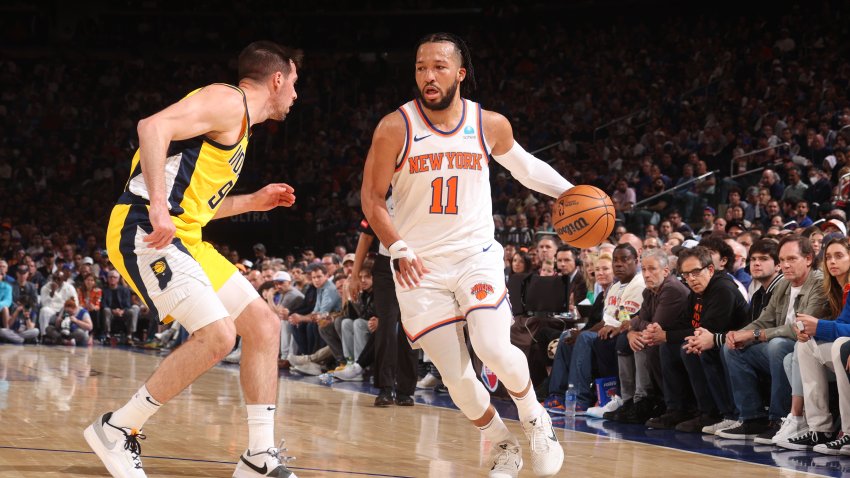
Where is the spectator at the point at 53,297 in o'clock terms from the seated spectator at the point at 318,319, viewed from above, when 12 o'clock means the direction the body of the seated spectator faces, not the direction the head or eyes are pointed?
The spectator is roughly at 3 o'clock from the seated spectator.

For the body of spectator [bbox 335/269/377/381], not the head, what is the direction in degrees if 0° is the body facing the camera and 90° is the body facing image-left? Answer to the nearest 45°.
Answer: approximately 45°

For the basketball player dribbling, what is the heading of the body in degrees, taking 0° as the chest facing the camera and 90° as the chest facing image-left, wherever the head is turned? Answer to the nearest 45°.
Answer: approximately 0°

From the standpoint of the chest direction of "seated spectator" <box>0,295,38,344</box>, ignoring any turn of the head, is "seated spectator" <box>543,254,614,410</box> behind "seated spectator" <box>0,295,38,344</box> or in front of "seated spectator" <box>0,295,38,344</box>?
in front

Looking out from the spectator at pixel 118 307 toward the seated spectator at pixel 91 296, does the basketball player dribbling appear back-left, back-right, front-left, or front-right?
back-left

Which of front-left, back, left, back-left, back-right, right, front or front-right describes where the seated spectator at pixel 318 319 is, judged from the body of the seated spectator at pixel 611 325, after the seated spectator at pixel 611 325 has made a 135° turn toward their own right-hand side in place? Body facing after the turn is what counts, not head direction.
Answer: front-left

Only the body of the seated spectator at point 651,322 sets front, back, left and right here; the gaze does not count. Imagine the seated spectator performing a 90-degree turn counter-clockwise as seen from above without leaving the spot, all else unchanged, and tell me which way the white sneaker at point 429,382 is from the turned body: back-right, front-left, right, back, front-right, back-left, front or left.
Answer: back

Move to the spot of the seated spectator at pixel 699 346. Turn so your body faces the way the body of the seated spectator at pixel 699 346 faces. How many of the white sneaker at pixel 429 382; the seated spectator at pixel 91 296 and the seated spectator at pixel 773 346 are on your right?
2

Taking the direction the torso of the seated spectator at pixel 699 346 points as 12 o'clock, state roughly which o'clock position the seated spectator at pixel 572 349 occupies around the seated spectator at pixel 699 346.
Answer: the seated spectator at pixel 572 349 is roughly at 3 o'clock from the seated spectator at pixel 699 346.

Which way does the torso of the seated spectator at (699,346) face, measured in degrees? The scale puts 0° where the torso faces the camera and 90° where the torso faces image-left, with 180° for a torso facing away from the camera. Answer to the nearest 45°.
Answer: approximately 45°

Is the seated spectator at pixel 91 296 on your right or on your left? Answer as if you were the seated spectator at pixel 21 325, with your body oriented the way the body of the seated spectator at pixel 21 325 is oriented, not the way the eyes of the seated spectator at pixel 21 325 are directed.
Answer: on your left

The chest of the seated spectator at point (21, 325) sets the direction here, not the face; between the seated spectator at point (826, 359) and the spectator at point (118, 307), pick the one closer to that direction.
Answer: the seated spectator
